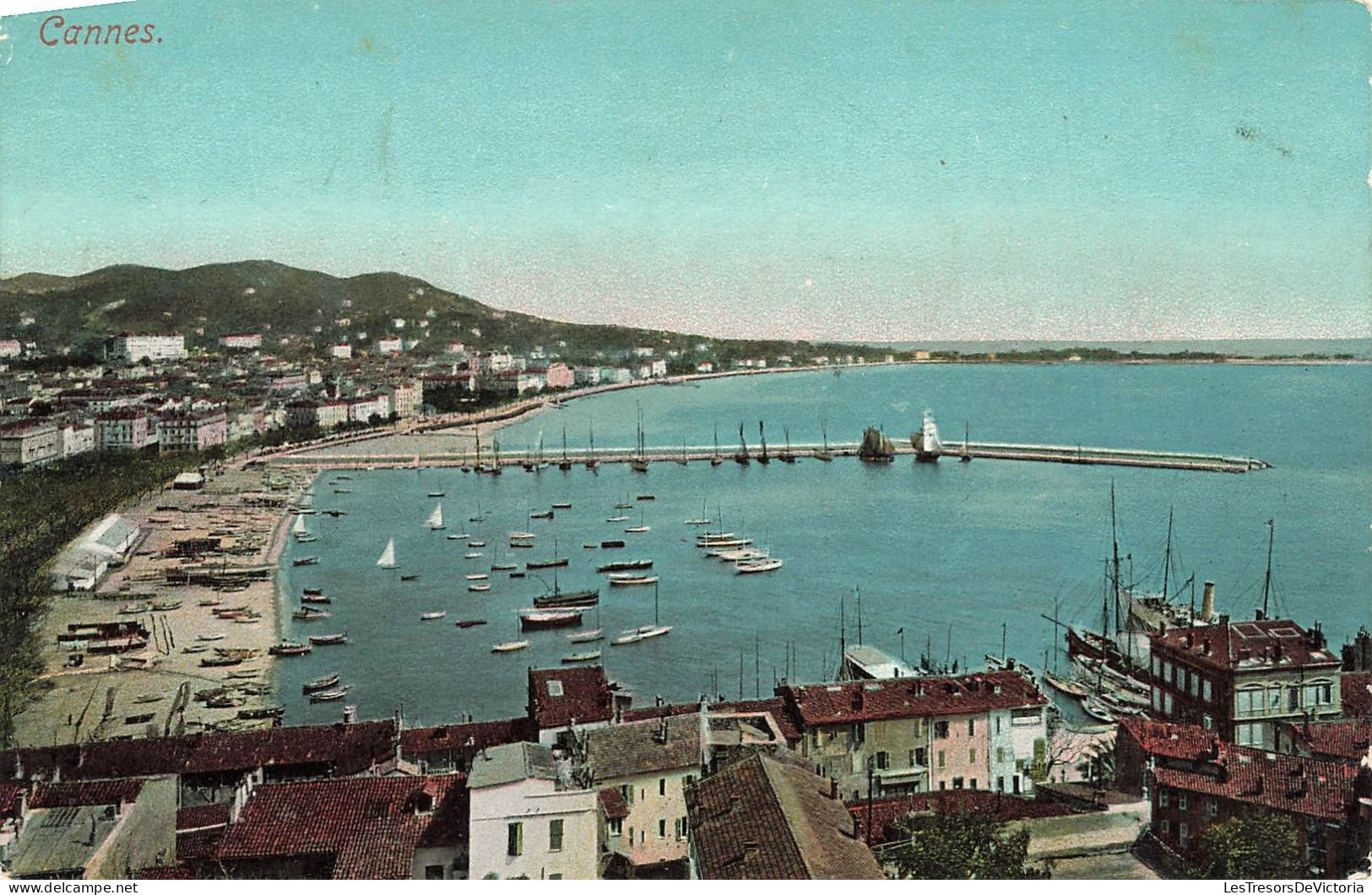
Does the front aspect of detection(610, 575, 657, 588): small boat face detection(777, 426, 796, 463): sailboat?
no

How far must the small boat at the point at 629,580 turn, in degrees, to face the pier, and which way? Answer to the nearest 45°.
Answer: approximately 45° to its left

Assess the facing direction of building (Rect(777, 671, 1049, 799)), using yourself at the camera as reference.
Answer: facing the viewer

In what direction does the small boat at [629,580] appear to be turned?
to the viewer's right

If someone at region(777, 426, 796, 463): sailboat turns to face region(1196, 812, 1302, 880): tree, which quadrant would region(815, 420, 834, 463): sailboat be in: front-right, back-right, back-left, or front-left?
front-left

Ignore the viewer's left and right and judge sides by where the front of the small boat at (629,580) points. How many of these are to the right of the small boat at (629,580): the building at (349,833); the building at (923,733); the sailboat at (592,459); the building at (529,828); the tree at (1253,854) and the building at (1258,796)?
5

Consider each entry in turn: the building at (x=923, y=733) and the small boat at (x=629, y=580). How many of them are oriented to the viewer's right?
1

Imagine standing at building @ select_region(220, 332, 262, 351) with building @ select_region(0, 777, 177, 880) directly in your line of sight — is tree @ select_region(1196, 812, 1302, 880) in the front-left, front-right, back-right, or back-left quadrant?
front-left

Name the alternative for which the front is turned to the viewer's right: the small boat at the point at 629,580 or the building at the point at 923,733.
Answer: the small boat

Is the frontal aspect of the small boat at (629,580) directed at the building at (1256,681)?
no

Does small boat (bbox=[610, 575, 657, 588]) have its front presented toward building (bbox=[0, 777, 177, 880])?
no

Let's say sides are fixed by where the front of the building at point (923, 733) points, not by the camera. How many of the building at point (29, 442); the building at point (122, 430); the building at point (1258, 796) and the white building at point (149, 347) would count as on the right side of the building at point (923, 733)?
3

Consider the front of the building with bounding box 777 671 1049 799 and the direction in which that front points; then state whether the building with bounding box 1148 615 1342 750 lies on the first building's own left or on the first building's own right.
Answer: on the first building's own left

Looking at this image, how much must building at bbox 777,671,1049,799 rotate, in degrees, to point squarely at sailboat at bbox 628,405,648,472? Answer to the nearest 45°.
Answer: approximately 180°

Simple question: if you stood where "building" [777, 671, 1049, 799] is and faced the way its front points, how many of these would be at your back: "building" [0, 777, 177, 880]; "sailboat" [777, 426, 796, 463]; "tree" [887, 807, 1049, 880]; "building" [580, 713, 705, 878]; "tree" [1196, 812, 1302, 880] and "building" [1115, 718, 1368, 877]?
1
